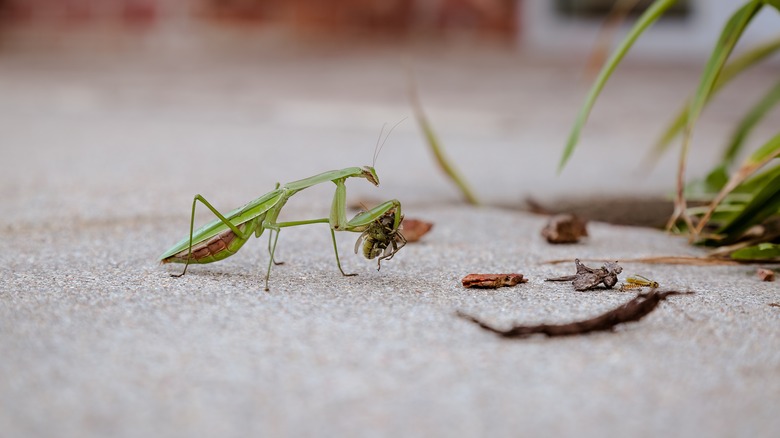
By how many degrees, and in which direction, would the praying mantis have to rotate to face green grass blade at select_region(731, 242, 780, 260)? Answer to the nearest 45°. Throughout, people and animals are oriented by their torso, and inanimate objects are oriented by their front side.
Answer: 0° — it already faces it

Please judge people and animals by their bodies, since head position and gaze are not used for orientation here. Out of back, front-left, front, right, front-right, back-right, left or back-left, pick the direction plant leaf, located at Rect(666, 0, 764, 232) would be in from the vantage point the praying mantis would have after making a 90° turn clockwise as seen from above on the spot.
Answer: left

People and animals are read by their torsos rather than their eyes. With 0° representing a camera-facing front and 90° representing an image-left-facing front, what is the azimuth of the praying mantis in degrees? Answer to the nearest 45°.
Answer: approximately 270°

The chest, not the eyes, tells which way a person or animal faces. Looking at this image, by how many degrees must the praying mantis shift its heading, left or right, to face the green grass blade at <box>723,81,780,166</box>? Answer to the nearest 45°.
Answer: approximately 45° to its left

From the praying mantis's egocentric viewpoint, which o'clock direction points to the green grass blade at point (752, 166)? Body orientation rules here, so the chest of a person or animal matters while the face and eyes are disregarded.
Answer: The green grass blade is roughly at 12 o'clock from the praying mantis.

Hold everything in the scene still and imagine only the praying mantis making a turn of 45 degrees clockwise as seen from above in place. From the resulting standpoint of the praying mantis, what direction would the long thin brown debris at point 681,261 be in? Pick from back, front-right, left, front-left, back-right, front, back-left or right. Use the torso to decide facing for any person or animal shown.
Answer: front-left

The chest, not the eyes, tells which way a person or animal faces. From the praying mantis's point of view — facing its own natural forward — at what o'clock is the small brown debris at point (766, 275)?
The small brown debris is roughly at 12 o'clock from the praying mantis.
